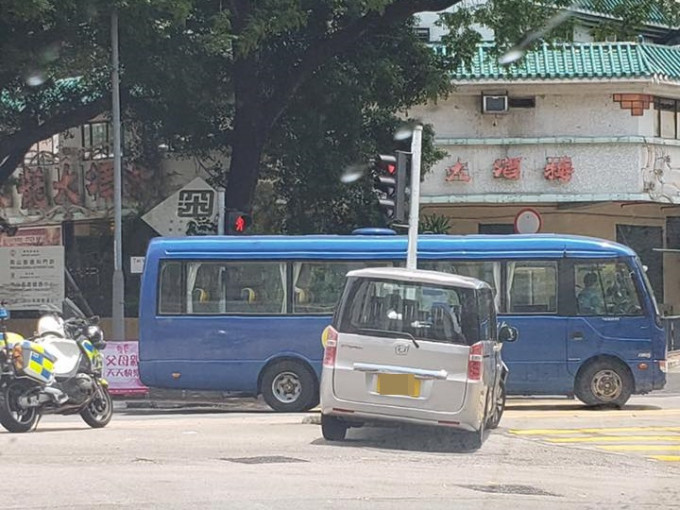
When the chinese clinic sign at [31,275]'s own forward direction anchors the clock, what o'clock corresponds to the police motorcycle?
The police motorcycle is roughly at 12 o'clock from the chinese clinic sign.

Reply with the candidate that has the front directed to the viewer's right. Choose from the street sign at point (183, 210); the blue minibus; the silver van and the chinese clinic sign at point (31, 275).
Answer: the blue minibus

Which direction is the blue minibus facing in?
to the viewer's right

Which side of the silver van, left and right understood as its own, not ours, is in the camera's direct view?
back

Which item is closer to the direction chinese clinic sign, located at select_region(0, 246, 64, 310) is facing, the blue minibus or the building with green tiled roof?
the blue minibus

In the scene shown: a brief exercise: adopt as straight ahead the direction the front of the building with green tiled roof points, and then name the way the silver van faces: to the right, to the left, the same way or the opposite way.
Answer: the opposite way

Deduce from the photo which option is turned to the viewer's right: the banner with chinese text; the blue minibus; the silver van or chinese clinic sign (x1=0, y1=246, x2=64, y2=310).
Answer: the blue minibus
